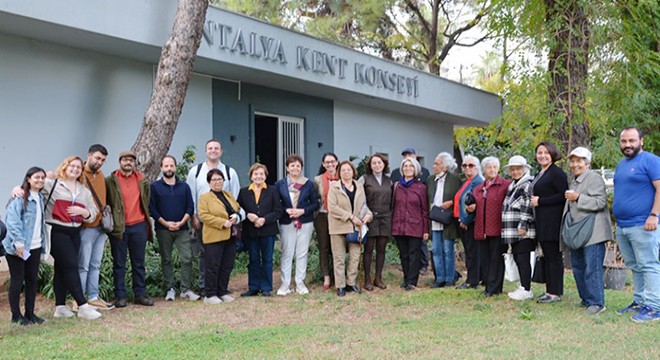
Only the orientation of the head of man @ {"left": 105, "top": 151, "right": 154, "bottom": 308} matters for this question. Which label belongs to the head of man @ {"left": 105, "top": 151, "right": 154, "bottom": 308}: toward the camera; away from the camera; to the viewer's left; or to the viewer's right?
toward the camera

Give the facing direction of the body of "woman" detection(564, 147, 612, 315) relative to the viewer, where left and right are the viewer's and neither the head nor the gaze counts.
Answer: facing the viewer and to the left of the viewer

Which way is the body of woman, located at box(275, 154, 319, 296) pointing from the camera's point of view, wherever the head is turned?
toward the camera

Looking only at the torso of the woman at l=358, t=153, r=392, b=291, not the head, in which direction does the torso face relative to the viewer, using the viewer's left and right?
facing the viewer

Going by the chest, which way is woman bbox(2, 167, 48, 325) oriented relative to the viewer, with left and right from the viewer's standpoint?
facing the viewer and to the right of the viewer

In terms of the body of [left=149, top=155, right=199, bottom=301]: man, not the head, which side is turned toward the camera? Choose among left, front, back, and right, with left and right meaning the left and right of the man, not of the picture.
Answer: front

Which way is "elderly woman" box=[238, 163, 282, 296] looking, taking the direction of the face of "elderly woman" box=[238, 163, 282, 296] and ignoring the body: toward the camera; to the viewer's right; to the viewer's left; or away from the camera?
toward the camera

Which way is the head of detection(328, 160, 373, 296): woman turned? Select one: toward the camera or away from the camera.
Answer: toward the camera

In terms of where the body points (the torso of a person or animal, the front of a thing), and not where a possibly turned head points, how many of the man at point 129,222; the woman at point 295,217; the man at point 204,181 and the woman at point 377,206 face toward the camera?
4

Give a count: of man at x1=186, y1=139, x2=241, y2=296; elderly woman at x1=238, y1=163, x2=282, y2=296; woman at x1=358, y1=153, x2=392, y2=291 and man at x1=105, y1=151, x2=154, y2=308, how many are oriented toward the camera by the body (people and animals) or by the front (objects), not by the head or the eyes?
4

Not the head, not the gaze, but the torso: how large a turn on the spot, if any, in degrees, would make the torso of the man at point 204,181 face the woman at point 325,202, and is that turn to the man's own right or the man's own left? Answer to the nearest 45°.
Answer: approximately 90° to the man's own left
